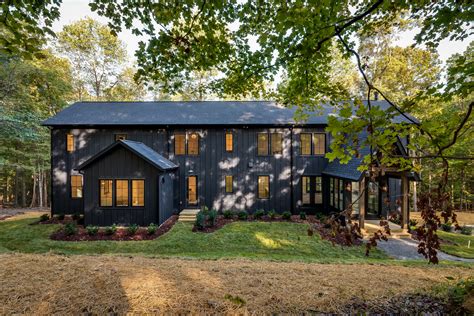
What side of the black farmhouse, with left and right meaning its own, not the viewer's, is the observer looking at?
front

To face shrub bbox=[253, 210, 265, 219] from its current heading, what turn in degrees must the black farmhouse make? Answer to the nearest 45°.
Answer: approximately 45° to its left

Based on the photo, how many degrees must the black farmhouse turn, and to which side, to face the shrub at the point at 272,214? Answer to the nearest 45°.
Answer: approximately 45° to its left
